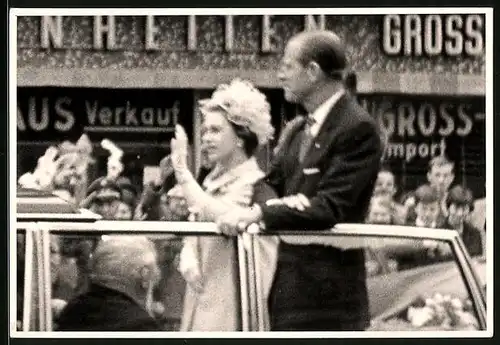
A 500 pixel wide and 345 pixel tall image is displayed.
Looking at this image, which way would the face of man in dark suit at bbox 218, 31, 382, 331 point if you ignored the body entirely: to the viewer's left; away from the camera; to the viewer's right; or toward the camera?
to the viewer's left

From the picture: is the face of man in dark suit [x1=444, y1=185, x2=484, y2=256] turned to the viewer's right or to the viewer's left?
to the viewer's left

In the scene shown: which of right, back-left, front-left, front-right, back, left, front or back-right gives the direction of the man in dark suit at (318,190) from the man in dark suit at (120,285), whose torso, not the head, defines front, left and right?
front-right

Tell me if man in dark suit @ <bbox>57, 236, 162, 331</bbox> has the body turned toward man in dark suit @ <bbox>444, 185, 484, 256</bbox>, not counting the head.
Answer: no

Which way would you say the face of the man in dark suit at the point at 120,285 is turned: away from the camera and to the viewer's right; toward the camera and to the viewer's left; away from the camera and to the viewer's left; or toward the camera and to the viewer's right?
away from the camera and to the viewer's right

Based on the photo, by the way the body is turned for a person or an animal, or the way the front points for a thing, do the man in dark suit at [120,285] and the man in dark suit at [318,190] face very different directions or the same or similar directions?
very different directions

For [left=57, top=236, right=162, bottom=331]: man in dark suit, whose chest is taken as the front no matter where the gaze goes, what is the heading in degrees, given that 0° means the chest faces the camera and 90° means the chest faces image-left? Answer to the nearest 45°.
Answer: approximately 225°

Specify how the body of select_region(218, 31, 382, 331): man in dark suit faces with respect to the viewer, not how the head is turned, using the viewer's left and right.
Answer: facing the viewer and to the left of the viewer
